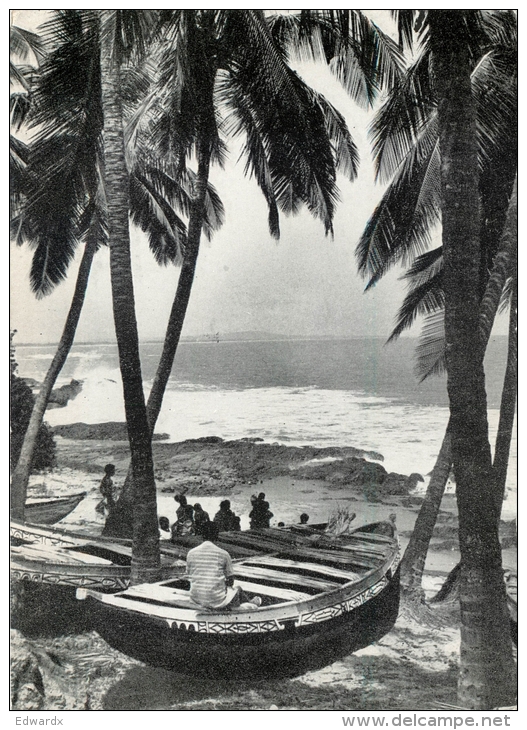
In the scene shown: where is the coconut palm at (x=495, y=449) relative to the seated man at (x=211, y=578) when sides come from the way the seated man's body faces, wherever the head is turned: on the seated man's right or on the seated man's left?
on the seated man's right

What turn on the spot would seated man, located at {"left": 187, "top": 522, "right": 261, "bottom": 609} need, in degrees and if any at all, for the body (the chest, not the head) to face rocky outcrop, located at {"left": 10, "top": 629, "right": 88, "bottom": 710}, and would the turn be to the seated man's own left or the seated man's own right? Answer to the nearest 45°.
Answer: approximately 90° to the seated man's own left

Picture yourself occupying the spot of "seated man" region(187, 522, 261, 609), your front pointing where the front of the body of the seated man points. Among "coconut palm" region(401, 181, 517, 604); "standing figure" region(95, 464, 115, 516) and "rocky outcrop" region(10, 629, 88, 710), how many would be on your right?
1

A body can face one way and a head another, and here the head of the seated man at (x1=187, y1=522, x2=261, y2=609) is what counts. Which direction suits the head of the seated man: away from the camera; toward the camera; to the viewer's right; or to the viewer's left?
away from the camera

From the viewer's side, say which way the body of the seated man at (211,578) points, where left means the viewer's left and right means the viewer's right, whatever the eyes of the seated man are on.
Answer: facing away from the viewer

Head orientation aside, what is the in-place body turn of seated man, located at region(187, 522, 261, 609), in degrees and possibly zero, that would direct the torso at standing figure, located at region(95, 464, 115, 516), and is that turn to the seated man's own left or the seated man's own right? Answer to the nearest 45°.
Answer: approximately 45° to the seated man's own left
